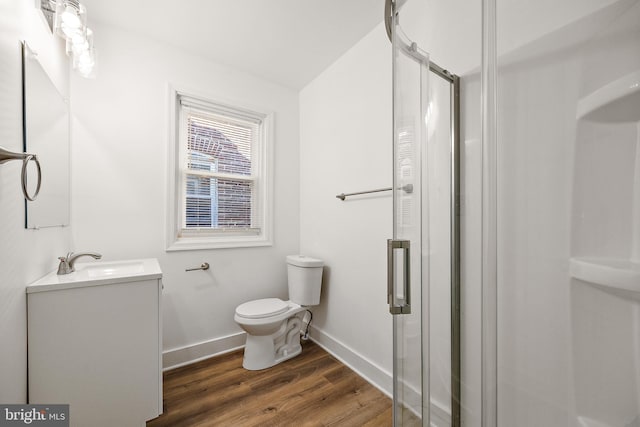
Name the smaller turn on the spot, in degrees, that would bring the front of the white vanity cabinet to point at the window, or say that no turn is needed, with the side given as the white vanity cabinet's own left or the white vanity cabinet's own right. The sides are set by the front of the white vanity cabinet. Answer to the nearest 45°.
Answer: approximately 45° to the white vanity cabinet's own left

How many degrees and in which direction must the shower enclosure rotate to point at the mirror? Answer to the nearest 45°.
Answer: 0° — it already faces it

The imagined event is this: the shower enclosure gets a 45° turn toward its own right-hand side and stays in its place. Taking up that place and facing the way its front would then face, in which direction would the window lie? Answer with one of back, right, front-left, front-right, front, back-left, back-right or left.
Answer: front

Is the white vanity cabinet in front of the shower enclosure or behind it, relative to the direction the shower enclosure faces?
in front

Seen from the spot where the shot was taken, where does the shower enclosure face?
facing the viewer and to the left of the viewer

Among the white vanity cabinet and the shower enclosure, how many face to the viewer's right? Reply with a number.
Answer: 1

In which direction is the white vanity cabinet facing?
to the viewer's right

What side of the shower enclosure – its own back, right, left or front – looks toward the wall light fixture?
front

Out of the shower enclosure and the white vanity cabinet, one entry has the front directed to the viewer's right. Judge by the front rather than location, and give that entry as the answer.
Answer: the white vanity cabinet
